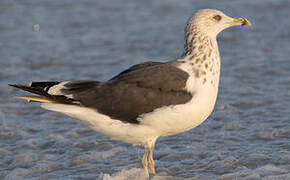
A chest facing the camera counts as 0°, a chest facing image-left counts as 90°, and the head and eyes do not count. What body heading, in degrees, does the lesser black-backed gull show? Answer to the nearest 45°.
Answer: approximately 270°
